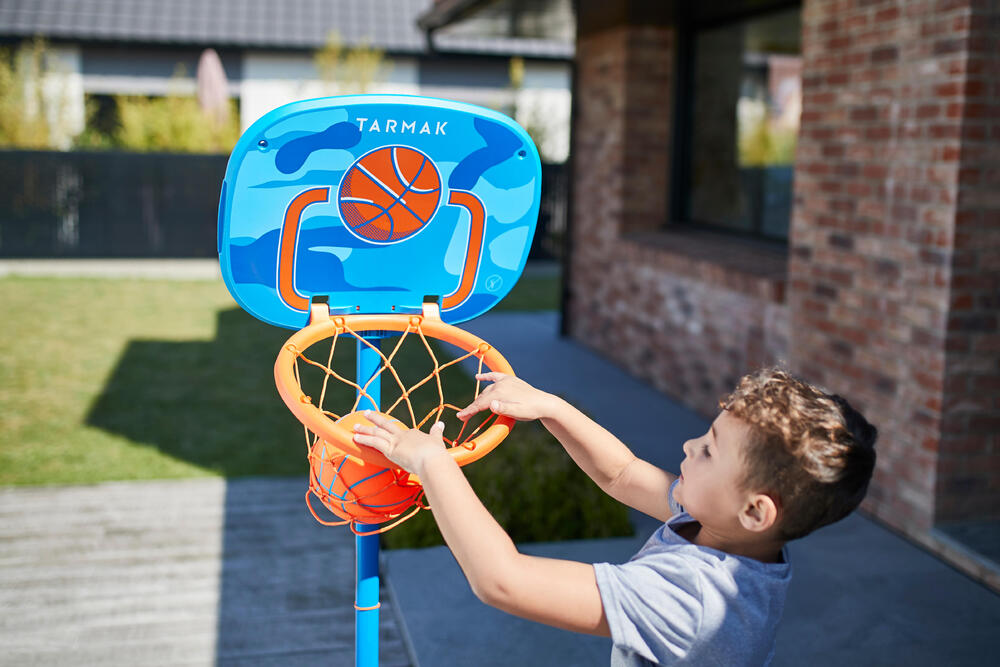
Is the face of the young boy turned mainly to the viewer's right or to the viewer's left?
to the viewer's left

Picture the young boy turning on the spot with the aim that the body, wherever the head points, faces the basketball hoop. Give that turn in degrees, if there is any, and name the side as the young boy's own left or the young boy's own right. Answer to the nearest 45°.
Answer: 0° — they already face it

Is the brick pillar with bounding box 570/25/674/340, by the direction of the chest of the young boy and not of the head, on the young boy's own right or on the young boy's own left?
on the young boy's own right

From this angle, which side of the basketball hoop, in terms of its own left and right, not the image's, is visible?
front

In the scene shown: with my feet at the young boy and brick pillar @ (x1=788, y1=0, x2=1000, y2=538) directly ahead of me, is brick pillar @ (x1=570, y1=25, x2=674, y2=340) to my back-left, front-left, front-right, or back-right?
front-left

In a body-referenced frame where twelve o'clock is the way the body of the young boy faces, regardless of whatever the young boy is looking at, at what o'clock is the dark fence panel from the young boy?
The dark fence panel is roughly at 2 o'clock from the young boy.

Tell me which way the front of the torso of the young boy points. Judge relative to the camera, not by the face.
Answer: to the viewer's left

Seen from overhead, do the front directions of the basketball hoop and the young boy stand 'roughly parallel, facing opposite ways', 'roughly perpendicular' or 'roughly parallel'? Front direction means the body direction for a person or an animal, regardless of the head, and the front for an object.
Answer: roughly perpendicular

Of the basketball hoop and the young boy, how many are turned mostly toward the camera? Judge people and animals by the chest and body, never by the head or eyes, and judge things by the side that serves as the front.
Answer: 1

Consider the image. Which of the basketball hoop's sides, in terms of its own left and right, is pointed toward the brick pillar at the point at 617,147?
back

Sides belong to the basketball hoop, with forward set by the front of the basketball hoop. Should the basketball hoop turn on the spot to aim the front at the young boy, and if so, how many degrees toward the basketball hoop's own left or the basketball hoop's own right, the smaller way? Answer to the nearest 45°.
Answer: approximately 45° to the basketball hoop's own left
